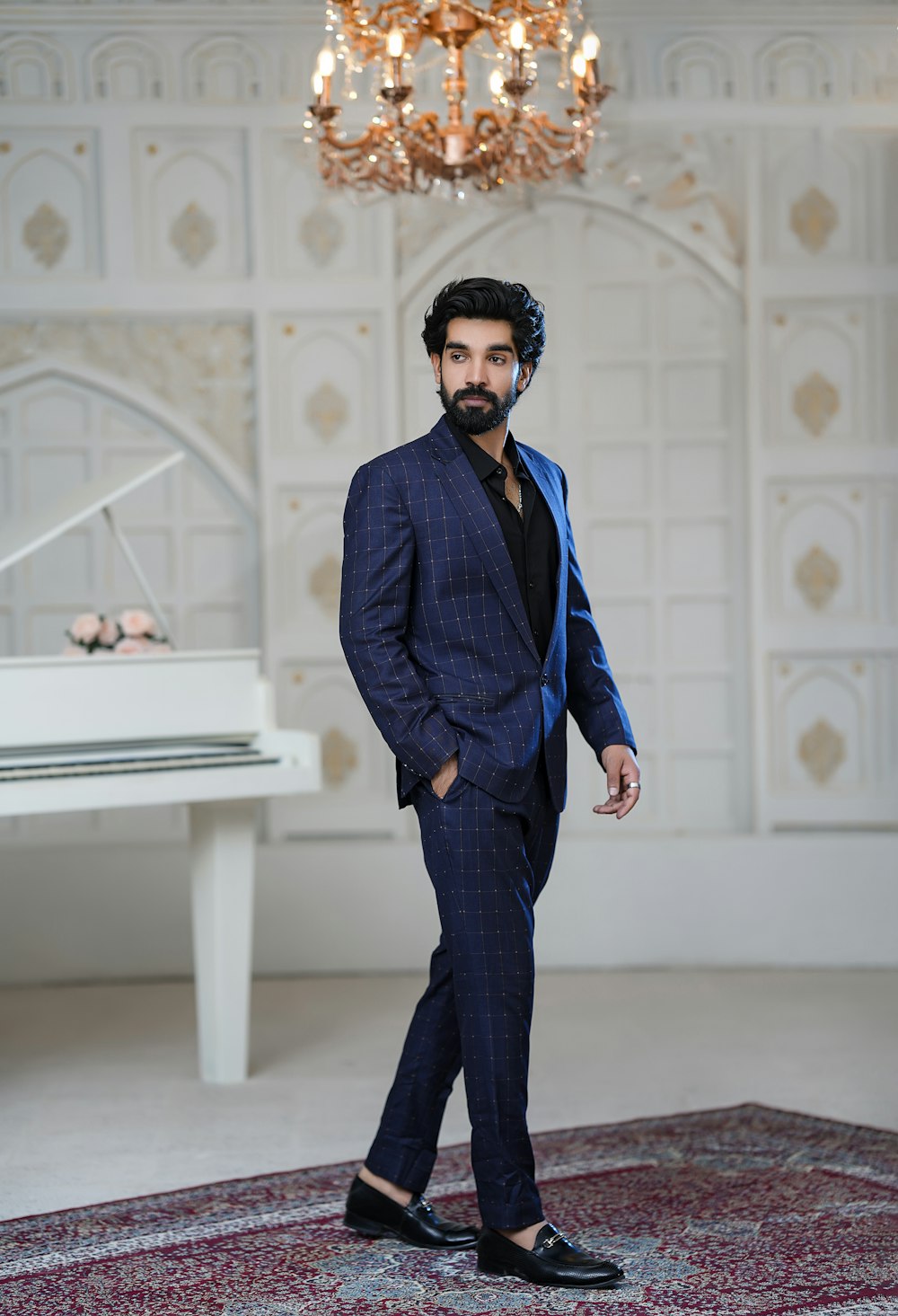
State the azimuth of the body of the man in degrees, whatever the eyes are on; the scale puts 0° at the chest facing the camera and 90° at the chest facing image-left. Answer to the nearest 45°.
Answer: approximately 315°

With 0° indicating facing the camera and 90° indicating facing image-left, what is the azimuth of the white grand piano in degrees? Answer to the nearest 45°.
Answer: approximately 0°

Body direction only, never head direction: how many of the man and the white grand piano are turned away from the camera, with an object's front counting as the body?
0

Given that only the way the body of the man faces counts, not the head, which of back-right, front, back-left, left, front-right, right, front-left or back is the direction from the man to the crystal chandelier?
back-left

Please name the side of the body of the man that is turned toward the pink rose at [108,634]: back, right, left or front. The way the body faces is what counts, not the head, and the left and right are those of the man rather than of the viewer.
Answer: back
